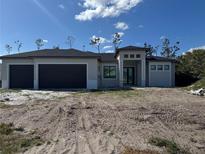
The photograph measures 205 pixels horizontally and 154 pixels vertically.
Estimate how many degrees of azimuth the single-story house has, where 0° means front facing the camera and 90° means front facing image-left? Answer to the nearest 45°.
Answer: approximately 0°
